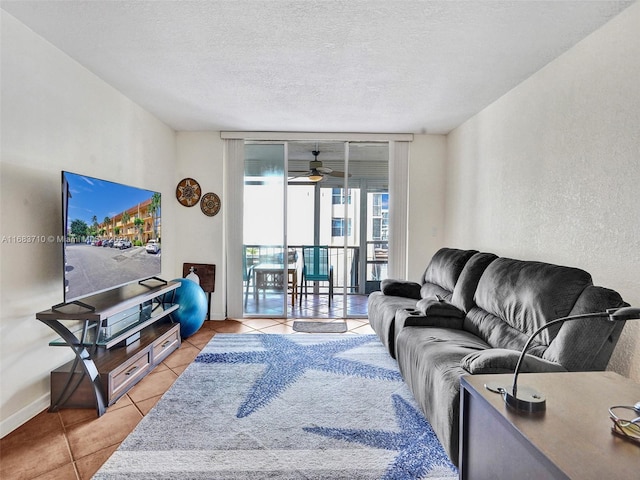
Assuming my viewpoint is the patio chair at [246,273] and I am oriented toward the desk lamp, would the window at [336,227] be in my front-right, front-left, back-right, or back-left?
back-left

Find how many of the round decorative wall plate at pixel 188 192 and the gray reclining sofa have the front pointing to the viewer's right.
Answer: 0

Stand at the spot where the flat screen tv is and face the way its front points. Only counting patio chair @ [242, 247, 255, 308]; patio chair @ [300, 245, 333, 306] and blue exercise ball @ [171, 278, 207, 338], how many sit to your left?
3

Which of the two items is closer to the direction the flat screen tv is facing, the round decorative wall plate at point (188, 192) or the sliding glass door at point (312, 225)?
the sliding glass door

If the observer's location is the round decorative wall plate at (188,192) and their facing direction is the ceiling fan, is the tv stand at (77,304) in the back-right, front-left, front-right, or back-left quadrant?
back-right

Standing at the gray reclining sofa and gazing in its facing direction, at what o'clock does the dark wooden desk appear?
The dark wooden desk is roughly at 10 o'clock from the gray reclining sofa.

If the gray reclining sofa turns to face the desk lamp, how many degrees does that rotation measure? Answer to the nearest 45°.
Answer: approximately 45° to its left

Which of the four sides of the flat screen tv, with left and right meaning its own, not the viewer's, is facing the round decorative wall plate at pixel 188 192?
left

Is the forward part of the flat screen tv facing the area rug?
yes

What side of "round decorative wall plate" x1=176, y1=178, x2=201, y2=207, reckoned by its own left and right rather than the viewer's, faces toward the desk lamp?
front

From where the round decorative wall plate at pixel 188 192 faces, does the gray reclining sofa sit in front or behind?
in front

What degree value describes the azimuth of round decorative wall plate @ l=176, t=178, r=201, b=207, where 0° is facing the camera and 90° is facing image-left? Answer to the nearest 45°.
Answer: approximately 0°

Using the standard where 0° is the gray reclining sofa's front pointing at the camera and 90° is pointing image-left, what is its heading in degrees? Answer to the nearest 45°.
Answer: approximately 45°

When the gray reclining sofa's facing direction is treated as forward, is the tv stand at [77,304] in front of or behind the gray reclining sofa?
in front

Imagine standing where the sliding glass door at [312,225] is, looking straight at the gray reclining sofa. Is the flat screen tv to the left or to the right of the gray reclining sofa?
right

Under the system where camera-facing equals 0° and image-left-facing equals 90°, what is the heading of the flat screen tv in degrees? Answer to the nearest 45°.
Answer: approximately 315°

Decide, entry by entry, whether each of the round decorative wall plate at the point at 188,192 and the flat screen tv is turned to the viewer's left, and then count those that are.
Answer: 0
